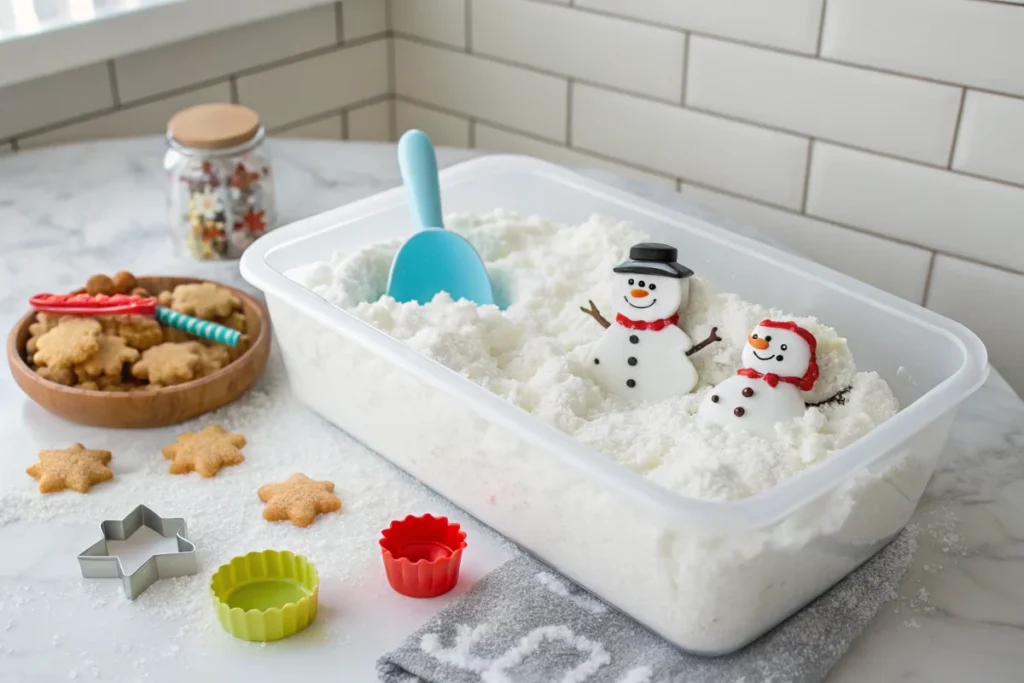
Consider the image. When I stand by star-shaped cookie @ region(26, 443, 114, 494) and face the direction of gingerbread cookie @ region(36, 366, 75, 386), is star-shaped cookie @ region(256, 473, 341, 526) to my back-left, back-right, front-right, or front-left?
back-right

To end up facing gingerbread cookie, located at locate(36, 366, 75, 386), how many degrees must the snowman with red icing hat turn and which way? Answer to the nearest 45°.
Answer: approximately 45° to its right

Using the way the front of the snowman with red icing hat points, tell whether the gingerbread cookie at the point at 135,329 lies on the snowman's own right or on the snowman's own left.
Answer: on the snowman's own right

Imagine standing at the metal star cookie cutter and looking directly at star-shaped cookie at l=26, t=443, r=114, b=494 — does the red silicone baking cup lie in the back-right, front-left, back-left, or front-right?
back-right

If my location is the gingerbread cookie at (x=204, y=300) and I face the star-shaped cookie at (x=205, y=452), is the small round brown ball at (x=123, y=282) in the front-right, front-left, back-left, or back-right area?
back-right

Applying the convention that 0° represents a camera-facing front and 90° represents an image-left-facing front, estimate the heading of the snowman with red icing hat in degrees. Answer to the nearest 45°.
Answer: approximately 45°
